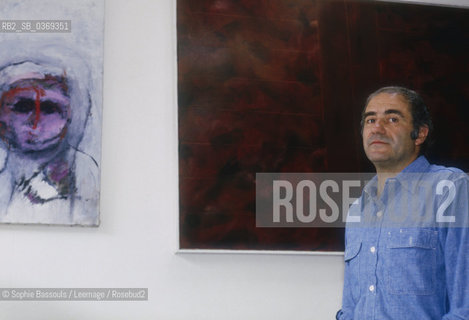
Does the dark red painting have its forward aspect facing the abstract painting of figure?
no

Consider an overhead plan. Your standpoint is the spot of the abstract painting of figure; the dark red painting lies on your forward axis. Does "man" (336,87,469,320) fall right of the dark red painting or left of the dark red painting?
right

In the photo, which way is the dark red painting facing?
toward the camera

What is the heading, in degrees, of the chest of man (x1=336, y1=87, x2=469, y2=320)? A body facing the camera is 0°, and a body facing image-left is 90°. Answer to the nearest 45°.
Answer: approximately 45°

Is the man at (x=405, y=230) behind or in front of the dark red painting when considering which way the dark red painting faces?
in front

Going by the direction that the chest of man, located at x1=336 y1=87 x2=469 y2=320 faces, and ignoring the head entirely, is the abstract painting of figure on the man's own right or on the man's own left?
on the man's own right

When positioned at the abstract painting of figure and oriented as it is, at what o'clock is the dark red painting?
The dark red painting is roughly at 9 o'clock from the abstract painting of figure.

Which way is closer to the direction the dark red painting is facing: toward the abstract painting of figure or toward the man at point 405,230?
the man

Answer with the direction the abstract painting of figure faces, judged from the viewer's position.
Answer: facing the viewer

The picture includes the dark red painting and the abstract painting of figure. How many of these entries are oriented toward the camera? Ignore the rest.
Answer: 2

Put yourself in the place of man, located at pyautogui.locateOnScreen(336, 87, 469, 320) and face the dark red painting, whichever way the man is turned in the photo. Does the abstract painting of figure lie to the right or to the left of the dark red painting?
left

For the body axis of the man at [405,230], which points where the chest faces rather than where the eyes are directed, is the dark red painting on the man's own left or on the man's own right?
on the man's own right
